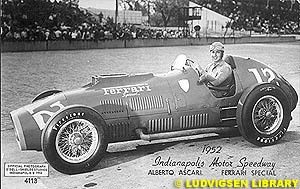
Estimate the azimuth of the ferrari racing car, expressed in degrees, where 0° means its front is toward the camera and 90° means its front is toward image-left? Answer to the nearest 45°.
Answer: approximately 45°

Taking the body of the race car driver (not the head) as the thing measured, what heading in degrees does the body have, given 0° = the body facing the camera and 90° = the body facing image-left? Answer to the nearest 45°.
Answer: approximately 45°
